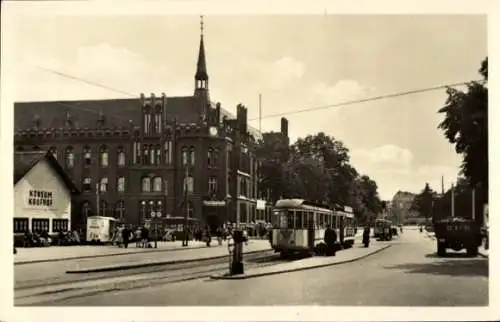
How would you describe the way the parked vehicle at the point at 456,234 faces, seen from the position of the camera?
facing away from the viewer

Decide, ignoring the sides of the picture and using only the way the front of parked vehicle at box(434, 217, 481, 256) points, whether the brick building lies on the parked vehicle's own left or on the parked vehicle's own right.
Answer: on the parked vehicle's own left

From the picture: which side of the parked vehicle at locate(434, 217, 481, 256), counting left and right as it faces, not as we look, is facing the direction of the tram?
left

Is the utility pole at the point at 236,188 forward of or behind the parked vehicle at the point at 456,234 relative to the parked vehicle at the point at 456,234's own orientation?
behind

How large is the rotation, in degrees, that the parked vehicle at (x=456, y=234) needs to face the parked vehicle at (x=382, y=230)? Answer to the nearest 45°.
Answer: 0° — it already faces it

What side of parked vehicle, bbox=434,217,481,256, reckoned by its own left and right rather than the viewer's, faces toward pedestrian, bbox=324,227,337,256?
left

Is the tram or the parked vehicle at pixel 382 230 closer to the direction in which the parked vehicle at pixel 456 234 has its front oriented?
the parked vehicle
